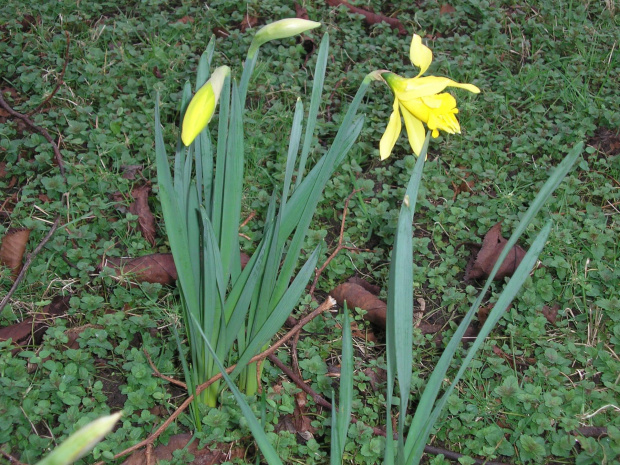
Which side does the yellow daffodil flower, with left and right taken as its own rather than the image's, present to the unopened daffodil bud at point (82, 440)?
right

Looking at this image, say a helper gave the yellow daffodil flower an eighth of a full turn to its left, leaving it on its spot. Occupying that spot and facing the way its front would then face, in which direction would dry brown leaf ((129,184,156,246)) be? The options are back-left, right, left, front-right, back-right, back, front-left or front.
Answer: left

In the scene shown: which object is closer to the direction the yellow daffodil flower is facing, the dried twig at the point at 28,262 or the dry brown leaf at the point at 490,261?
the dry brown leaf

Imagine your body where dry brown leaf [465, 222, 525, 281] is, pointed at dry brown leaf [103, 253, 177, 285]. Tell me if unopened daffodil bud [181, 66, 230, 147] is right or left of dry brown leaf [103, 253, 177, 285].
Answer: left

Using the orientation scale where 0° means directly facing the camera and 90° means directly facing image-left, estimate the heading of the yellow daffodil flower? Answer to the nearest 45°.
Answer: approximately 270°
